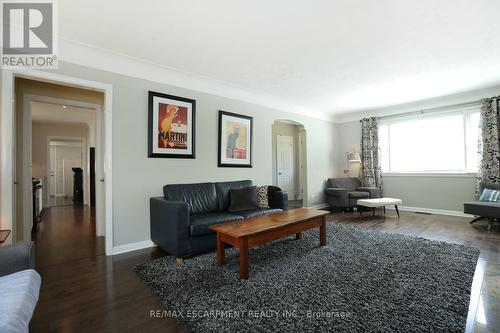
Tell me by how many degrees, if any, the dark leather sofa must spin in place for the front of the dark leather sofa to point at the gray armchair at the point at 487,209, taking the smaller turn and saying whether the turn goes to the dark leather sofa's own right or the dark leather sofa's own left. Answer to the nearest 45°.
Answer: approximately 45° to the dark leather sofa's own left

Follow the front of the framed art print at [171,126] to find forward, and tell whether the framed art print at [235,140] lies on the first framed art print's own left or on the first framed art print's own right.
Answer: on the first framed art print's own left

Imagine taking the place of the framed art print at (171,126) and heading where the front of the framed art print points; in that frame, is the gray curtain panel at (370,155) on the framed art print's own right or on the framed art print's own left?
on the framed art print's own left

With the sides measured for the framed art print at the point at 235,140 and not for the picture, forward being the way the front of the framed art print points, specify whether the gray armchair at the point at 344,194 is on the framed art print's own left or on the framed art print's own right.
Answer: on the framed art print's own left

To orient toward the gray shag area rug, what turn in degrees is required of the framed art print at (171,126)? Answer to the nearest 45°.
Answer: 0° — it already faces it

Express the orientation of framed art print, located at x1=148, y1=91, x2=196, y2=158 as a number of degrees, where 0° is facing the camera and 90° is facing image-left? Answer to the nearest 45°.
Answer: approximately 315°

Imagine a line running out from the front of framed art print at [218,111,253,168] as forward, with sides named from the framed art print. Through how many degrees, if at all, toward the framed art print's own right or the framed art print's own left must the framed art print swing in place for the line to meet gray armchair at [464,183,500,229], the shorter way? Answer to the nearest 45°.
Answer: approximately 45° to the framed art print's own left

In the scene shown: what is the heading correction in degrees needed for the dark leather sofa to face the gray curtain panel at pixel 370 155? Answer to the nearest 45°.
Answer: approximately 90° to its left

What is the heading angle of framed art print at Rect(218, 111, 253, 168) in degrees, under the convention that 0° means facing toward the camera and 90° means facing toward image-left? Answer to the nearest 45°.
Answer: approximately 315°
